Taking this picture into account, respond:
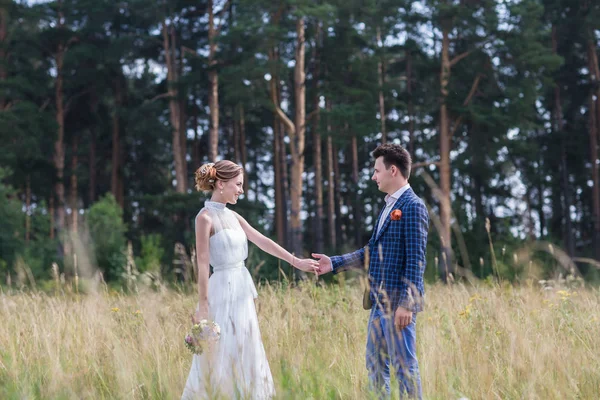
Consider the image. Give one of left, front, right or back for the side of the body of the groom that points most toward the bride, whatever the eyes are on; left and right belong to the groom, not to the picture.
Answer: front

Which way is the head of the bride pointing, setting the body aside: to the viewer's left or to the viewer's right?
to the viewer's right

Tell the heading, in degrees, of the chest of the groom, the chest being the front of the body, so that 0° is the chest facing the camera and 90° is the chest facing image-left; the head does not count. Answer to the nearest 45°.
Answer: approximately 90°

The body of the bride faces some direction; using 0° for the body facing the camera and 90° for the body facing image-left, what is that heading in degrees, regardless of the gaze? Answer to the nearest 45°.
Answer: approximately 315°

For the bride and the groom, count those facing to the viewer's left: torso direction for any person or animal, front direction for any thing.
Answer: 1

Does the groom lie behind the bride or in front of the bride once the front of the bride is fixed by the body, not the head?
in front

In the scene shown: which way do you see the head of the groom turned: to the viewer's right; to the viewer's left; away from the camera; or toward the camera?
to the viewer's left
